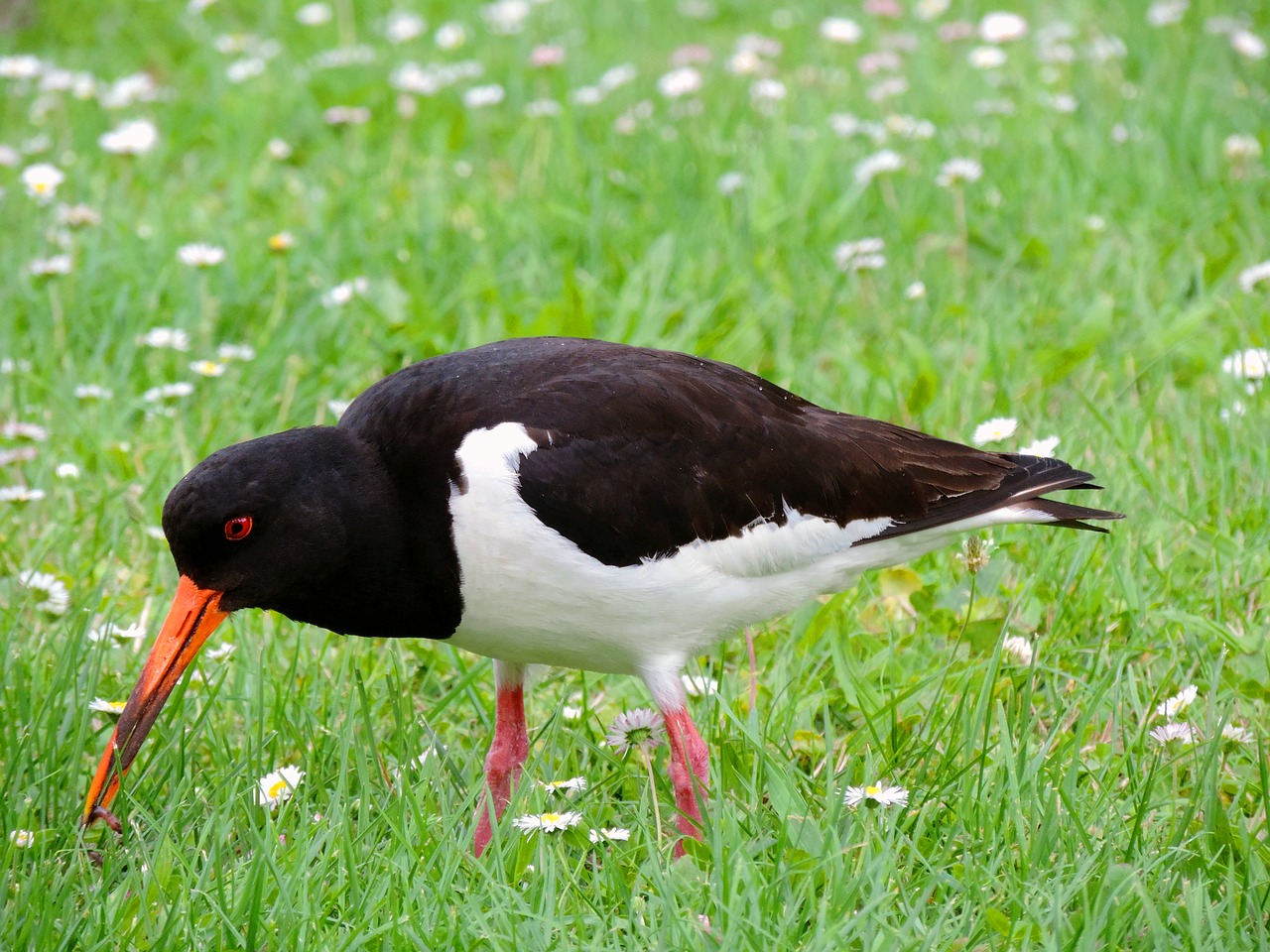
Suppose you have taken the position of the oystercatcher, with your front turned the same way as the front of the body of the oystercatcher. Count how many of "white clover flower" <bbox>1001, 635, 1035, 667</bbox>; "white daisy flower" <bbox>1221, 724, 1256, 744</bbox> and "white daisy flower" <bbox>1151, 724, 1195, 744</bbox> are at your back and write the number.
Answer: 3

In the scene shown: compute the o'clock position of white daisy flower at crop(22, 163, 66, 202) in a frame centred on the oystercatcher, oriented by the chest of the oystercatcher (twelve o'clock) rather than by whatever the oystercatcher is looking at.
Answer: The white daisy flower is roughly at 2 o'clock from the oystercatcher.

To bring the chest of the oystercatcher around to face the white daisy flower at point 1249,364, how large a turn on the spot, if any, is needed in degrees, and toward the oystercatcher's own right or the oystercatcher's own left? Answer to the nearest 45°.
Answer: approximately 135° to the oystercatcher's own right

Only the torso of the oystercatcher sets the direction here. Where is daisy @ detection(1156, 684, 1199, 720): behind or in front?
behind

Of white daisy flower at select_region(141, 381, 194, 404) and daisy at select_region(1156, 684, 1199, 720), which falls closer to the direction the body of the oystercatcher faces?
the white daisy flower

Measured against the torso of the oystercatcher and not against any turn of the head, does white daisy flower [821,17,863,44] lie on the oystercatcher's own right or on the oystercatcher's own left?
on the oystercatcher's own right

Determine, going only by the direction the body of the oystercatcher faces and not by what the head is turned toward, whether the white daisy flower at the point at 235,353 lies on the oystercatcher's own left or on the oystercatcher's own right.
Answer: on the oystercatcher's own right

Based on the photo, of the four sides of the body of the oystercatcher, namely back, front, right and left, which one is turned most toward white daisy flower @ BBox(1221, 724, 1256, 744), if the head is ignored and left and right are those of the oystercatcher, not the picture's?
back

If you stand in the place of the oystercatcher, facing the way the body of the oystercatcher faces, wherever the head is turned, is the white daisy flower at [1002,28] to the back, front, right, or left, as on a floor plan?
right

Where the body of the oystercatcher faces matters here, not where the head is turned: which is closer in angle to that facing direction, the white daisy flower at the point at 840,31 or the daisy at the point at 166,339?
the daisy

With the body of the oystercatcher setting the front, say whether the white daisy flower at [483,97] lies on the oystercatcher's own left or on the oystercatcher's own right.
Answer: on the oystercatcher's own right

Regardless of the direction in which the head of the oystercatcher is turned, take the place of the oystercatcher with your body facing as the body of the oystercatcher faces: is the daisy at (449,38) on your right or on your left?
on your right

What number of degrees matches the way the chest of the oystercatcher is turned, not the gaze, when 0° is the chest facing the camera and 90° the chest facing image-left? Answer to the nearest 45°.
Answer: approximately 90°

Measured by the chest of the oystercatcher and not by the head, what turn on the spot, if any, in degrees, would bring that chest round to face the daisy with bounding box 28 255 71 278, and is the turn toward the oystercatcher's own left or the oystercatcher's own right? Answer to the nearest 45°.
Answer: approximately 45° to the oystercatcher's own right

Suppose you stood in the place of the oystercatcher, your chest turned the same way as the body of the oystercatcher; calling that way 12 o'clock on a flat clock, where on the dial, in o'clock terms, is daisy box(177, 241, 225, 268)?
The daisy is roughly at 2 o'clock from the oystercatcher.
